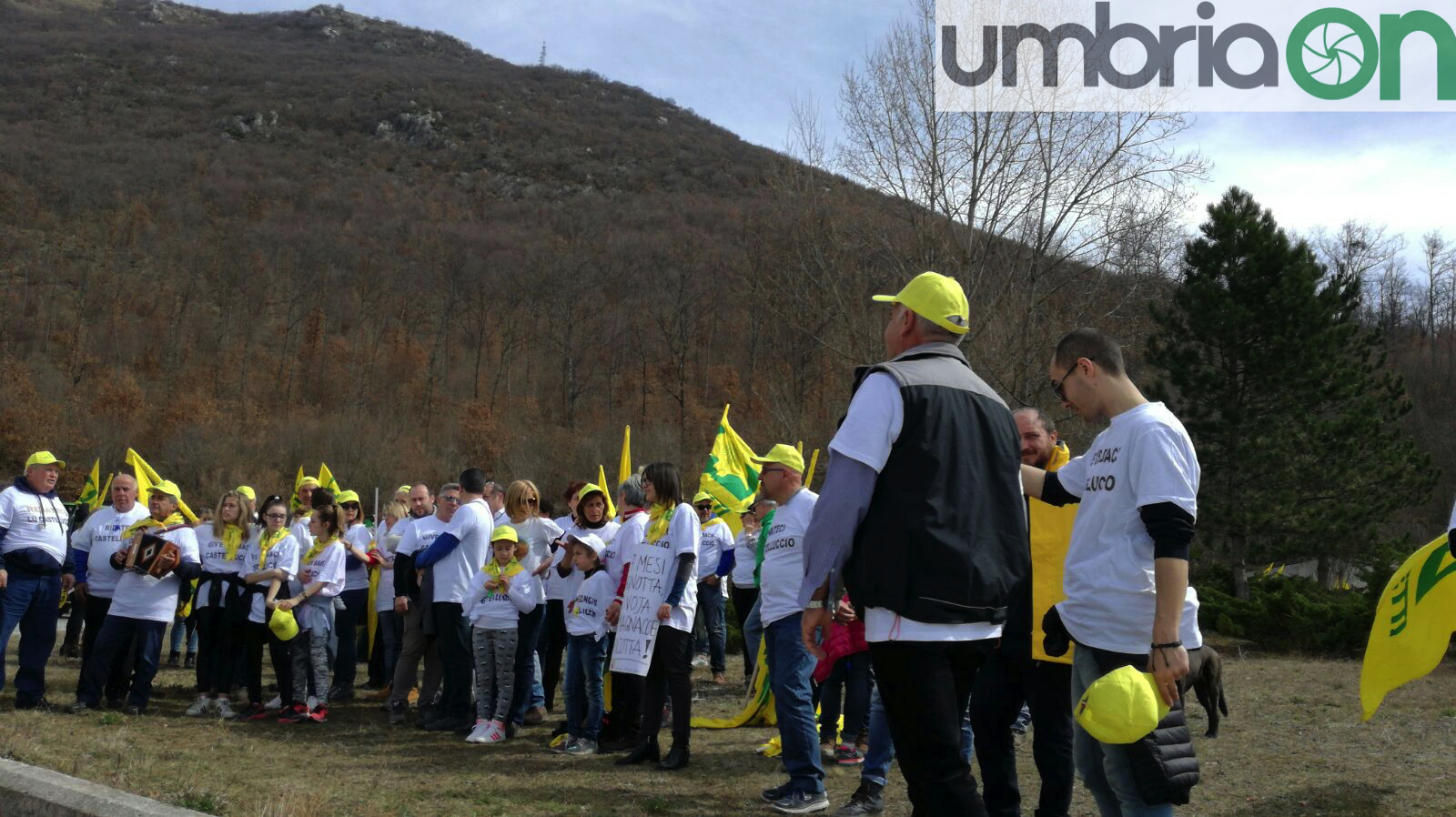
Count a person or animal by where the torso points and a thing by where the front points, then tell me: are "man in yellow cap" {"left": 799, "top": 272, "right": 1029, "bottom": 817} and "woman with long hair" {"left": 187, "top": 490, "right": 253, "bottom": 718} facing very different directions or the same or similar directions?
very different directions

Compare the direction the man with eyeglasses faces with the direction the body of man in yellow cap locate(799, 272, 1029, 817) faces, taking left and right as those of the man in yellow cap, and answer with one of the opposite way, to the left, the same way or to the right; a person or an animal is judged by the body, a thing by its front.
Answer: to the left

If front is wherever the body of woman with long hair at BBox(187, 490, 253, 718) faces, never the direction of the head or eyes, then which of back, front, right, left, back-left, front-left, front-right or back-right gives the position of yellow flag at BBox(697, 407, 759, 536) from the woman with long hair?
left

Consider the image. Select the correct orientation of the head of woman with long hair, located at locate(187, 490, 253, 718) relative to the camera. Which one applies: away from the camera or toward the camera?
toward the camera

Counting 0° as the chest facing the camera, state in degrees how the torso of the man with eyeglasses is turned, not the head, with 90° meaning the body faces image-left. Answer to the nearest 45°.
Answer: approximately 45°

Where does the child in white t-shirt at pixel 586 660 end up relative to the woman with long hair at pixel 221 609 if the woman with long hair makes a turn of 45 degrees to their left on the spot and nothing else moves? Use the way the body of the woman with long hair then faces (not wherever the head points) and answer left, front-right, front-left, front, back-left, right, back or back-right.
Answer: front

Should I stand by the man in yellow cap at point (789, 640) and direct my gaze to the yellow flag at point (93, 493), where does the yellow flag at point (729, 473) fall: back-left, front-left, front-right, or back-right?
front-right

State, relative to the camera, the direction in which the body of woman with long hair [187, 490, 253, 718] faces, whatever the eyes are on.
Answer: toward the camera

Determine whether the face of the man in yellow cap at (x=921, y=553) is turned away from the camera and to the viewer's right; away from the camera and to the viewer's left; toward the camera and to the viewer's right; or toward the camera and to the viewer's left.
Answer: away from the camera and to the viewer's left

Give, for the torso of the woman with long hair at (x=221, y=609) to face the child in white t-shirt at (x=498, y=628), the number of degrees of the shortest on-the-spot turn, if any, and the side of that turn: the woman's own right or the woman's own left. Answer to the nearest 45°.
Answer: approximately 45° to the woman's own left

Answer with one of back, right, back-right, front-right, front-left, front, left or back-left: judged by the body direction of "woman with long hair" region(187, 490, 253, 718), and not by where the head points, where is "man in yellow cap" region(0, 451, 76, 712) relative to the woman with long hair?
right

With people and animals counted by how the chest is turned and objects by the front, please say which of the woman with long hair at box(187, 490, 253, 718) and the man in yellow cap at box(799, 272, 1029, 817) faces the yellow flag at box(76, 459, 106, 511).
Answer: the man in yellow cap

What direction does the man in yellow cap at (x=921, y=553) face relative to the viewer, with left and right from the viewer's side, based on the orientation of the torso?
facing away from the viewer and to the left of the viewer

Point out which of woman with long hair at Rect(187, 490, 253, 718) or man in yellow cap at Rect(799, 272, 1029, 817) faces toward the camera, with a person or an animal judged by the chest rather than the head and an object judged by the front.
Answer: the woman with long hair

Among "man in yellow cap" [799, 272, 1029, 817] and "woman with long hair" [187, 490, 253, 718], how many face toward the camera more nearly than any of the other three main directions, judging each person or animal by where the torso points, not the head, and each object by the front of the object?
1

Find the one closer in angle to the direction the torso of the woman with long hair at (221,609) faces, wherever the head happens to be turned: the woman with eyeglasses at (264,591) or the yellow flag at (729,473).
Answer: the woman with eyeglasses

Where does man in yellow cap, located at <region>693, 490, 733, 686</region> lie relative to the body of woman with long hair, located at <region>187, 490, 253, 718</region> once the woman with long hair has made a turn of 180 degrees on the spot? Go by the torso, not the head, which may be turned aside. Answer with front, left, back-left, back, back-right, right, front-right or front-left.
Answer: right
